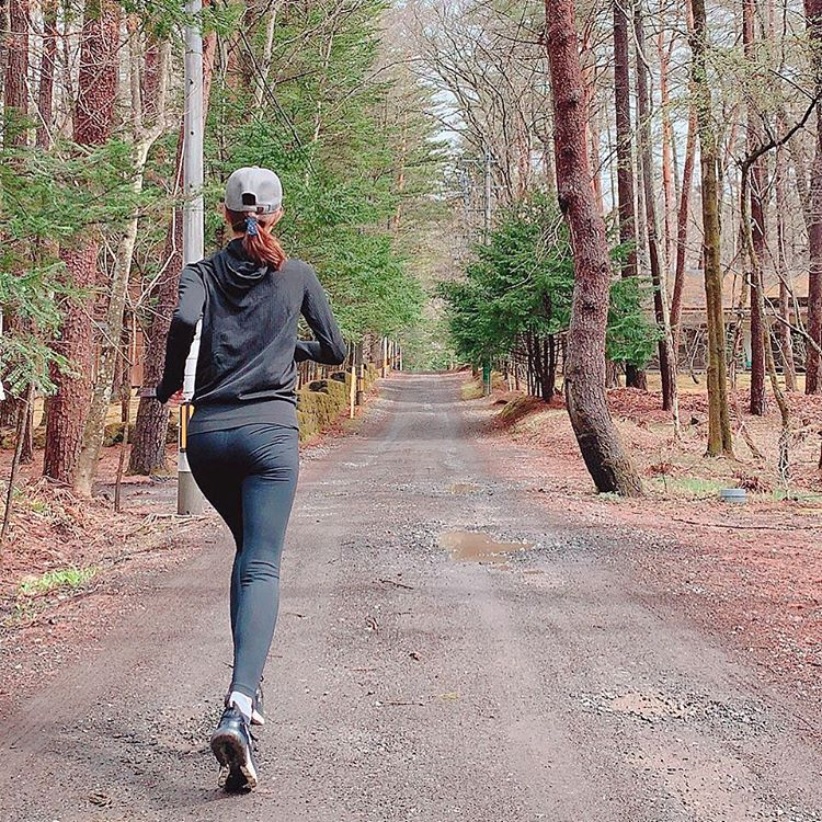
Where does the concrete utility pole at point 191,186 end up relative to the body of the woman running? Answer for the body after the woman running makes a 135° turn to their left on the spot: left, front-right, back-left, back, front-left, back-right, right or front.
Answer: back-right

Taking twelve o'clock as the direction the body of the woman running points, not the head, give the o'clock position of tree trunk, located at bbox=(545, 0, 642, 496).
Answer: The tree trunk is roughly at 1 o'clock from the woman running.

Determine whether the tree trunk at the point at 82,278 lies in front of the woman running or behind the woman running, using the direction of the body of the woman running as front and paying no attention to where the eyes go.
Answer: in front

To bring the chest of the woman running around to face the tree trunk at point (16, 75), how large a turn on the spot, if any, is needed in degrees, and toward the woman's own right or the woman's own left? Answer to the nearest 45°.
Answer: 0° — they already face it

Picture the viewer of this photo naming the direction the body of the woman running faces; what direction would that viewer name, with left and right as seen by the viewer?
facing away from the viewer

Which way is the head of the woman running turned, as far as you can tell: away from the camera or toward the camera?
away from the camera

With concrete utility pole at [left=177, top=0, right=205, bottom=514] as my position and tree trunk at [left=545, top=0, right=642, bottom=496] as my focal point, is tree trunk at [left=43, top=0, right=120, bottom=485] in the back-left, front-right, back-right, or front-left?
back-left
